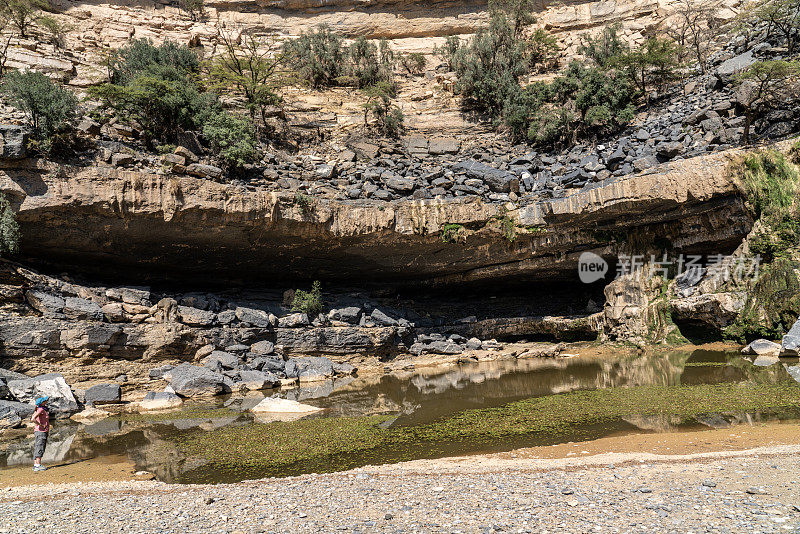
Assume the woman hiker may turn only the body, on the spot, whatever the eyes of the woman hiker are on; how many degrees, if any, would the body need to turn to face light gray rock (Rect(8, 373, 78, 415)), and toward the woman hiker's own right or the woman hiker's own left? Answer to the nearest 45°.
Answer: approximately 90° to the woman hiker's own left

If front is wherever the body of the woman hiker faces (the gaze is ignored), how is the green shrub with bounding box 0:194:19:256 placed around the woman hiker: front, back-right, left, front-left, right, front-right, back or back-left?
left

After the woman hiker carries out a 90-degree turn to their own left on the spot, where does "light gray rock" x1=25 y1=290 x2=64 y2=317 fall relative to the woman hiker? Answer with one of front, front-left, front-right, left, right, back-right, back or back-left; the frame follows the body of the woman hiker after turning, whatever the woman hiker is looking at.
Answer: front

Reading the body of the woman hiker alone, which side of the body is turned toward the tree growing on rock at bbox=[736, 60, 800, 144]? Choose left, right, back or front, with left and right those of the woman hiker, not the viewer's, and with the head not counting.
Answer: front

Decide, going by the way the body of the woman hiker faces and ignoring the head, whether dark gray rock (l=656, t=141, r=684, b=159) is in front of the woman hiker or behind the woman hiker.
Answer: in front

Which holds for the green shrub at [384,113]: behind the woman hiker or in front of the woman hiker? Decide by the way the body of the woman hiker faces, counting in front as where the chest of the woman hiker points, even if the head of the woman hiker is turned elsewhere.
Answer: in front

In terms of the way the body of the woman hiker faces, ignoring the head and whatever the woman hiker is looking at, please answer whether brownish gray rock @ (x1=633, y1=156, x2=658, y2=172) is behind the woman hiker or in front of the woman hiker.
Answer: in front

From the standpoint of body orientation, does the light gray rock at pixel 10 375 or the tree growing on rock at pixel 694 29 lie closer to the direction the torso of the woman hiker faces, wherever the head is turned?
the tree growing on rock

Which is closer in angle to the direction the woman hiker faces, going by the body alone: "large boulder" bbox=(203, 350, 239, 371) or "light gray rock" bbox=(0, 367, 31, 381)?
the large boulder

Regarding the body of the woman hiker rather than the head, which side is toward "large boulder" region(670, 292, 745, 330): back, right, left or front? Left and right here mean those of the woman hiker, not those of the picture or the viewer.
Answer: front

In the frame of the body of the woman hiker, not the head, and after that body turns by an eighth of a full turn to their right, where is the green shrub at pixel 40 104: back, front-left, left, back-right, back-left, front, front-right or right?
back-left

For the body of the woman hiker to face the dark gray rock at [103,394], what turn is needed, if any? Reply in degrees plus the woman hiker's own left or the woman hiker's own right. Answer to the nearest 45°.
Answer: approximately 90° to the woman hiker's own left

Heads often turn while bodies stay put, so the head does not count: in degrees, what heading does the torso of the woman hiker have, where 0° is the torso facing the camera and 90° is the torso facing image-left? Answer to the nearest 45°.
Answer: approximately 270°

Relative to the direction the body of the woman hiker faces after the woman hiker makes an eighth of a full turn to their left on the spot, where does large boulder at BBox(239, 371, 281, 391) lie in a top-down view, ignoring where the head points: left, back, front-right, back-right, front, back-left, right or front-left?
front
